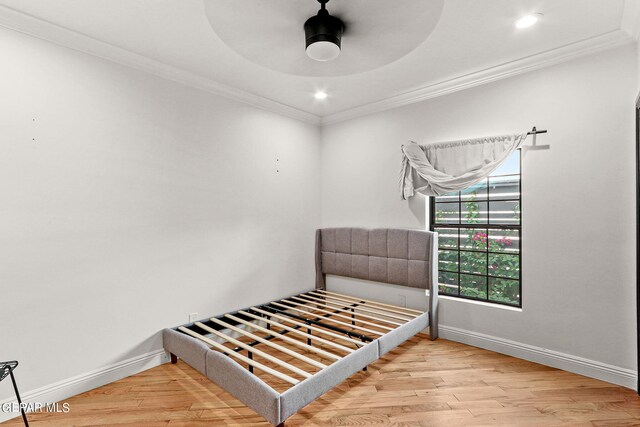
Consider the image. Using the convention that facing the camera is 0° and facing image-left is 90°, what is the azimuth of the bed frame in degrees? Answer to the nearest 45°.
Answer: approximately 45°

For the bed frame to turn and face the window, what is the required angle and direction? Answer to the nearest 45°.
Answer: approximately 135° to its left
